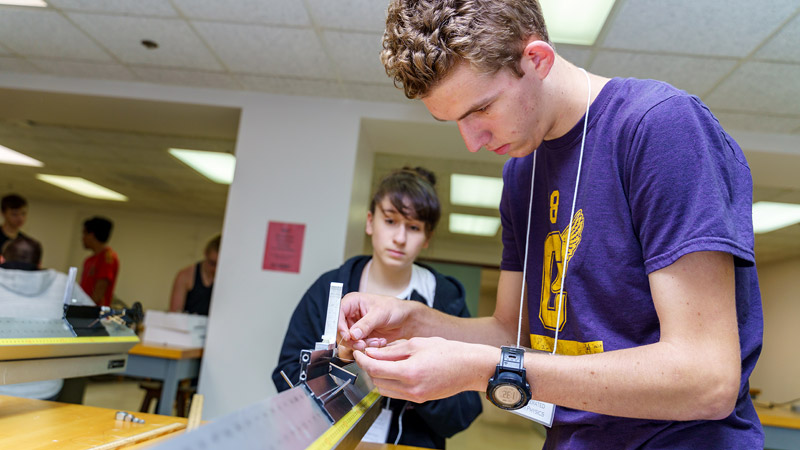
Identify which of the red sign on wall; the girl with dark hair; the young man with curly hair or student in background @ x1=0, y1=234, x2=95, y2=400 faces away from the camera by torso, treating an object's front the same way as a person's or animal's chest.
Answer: the student in background

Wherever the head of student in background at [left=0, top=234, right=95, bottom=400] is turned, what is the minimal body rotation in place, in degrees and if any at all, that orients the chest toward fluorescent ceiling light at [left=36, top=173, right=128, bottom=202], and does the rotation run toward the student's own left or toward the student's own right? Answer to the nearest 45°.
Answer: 0° — they already face it

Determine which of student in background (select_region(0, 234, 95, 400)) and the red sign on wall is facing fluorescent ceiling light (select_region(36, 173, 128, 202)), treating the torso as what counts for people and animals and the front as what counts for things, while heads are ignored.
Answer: the student in background

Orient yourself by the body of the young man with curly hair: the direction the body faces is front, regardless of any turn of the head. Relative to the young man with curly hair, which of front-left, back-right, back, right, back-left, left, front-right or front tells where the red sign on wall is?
right

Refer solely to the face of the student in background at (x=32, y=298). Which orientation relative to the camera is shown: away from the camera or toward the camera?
away from the camera

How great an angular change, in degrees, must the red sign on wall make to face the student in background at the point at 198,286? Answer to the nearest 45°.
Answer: approximately 135° to its right

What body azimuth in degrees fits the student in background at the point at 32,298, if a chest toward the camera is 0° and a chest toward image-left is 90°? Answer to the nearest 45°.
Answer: approximately 180°

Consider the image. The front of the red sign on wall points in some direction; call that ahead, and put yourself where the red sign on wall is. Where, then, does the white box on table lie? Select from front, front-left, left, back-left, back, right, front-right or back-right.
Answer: right

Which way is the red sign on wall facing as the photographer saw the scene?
facing the viewer

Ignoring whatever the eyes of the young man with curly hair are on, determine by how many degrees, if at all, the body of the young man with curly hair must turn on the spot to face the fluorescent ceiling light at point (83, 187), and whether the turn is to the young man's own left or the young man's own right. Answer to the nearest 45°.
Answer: approximately 90° to the young man's own right

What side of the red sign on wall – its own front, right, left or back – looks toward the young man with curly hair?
front

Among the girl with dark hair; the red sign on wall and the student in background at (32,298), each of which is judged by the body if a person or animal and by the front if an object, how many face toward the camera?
2

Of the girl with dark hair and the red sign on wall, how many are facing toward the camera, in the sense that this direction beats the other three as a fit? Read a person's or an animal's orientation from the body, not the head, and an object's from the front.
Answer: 2

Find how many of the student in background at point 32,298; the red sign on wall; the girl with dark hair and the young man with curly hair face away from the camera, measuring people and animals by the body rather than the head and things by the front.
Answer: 1

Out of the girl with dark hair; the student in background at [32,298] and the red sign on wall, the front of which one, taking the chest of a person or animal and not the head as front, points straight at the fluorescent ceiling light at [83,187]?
the student in background

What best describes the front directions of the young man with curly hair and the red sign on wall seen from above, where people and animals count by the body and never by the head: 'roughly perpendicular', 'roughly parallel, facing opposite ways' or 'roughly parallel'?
roughly perpendicular
